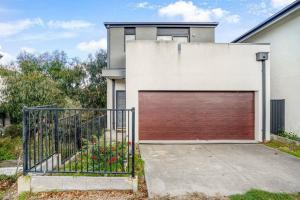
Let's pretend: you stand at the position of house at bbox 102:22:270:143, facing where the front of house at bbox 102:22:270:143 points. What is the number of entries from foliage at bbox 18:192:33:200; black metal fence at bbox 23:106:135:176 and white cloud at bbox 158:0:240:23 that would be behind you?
1

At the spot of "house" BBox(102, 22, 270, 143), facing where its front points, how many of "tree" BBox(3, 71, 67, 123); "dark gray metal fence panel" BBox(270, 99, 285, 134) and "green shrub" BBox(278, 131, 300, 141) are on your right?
1

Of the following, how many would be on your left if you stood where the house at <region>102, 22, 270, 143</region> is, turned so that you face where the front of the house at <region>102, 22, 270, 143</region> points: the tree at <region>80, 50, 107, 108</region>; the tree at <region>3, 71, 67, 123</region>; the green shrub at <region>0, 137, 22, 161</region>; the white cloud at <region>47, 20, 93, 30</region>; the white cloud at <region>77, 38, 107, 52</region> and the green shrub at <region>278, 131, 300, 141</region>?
1

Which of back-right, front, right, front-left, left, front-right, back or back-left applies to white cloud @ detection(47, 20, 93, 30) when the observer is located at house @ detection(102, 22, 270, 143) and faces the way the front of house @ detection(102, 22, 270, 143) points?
back-right

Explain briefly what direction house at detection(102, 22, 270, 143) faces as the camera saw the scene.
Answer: facing the viewer

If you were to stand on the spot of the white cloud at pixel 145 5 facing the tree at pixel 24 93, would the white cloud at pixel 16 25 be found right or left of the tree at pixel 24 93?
right

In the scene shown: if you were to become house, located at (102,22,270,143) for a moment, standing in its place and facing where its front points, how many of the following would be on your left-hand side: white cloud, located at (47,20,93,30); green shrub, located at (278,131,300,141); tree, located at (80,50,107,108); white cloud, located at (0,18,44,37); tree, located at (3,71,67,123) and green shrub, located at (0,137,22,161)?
1

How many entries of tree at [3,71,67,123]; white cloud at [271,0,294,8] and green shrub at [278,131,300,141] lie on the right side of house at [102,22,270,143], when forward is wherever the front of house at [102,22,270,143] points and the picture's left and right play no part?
1

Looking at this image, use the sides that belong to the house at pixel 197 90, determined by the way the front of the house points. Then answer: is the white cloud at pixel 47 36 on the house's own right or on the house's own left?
on the house's own right

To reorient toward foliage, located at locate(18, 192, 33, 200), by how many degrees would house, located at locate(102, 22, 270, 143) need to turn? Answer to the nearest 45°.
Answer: approximately 45° to its right

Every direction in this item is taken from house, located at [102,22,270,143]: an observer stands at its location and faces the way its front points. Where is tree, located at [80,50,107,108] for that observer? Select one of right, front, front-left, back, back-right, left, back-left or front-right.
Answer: back-right

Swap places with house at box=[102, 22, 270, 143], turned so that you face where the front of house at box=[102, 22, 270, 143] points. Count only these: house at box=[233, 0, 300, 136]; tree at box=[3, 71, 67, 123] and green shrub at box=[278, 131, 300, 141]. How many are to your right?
1

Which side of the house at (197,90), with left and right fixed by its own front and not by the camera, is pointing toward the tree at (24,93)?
right
